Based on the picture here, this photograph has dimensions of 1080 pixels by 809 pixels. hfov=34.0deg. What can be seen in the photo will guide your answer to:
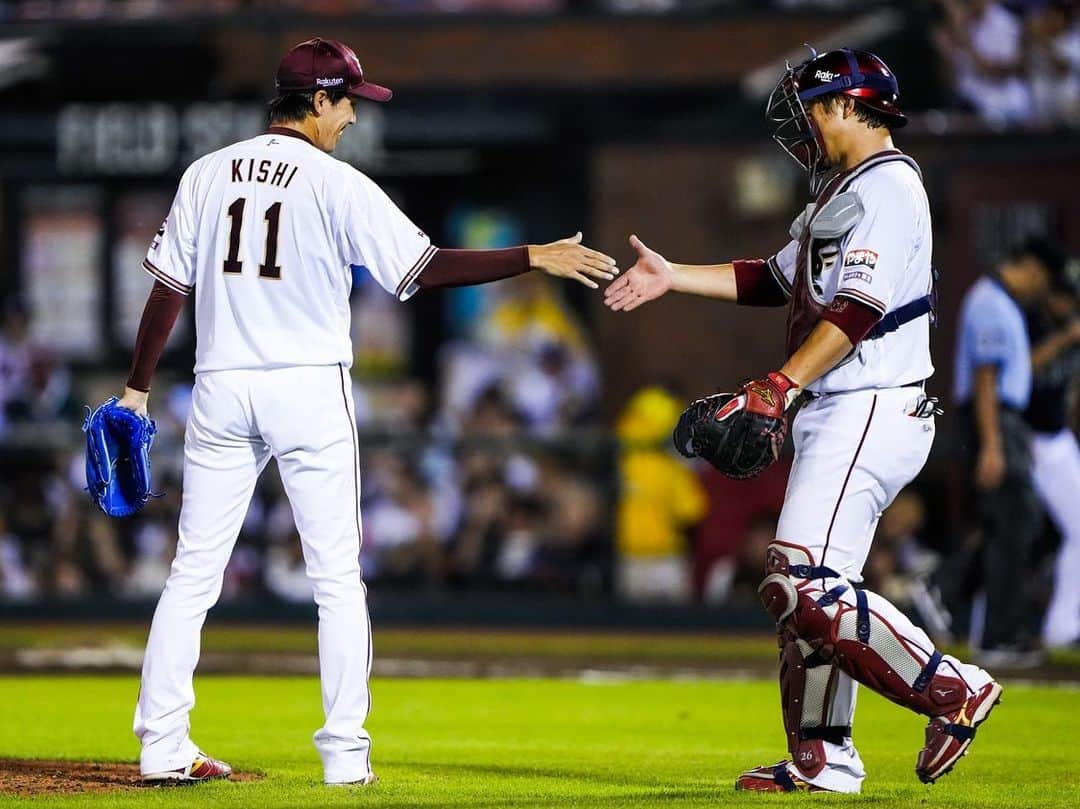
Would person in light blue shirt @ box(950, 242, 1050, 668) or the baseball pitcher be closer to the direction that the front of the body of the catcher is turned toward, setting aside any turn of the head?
the baseball pitcher

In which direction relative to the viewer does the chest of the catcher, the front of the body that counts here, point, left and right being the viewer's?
facing to the left of the viewer

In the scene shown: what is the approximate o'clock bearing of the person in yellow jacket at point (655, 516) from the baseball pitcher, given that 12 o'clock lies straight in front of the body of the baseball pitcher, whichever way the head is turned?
The person in yellow jacket is roughly at 11 o'clock from the baseball pitcher.

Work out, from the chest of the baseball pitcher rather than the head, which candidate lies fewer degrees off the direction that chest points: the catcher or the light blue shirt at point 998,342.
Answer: the light blue shirt

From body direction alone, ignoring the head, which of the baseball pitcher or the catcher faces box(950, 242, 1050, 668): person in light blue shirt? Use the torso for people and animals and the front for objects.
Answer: the baseball pitcher

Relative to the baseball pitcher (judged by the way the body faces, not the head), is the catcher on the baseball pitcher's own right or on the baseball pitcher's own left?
on the baseball pitcher's own right

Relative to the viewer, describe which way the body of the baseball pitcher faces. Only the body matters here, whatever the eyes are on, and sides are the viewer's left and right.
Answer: facing away from the viewer and to the right of the viewer

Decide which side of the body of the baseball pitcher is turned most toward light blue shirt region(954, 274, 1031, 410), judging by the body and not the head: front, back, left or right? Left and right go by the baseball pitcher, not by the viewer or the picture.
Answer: front

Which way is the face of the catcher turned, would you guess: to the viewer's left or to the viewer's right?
to the viewer's left

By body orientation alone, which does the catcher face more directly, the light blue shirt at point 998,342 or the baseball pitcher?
the baseball pitcher

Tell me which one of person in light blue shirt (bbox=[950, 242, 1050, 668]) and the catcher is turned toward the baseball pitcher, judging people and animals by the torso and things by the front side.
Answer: the catcher
